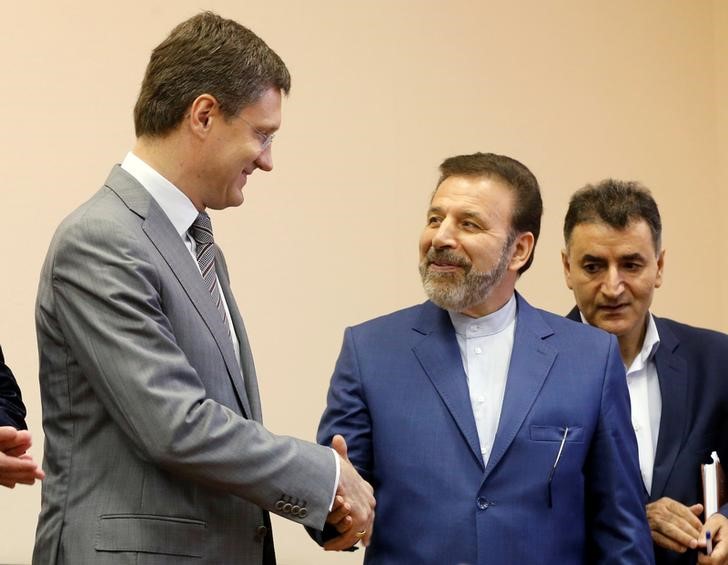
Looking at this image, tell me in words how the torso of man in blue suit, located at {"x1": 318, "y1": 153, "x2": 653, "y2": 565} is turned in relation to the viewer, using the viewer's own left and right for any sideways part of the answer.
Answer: facing the viewer

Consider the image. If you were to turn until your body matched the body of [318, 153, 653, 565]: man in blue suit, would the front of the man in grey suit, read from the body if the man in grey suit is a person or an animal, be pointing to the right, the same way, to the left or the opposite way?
to the left

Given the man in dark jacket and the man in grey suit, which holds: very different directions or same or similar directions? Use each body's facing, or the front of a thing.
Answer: very different directions

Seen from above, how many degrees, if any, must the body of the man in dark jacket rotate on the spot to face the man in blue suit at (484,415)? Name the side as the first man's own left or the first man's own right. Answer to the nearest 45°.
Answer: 0° — they already face them

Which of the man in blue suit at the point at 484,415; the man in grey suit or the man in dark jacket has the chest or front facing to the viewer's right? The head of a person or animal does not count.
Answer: the man in grey suit

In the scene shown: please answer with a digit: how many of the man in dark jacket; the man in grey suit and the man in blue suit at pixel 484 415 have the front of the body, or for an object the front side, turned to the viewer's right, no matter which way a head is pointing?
1

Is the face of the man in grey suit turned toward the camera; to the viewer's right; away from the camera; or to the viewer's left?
to the viewer's right

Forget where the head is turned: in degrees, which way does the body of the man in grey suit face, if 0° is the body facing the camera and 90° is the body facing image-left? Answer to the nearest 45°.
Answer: approximately 270°

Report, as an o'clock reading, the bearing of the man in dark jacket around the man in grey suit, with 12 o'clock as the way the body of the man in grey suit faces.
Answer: The man in dark jacket is roughly at 11 o'clock from the man in grey suit.

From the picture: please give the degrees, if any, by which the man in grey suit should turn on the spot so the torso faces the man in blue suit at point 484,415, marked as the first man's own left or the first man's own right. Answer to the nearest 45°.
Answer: approximately 45° to the first man's own left
